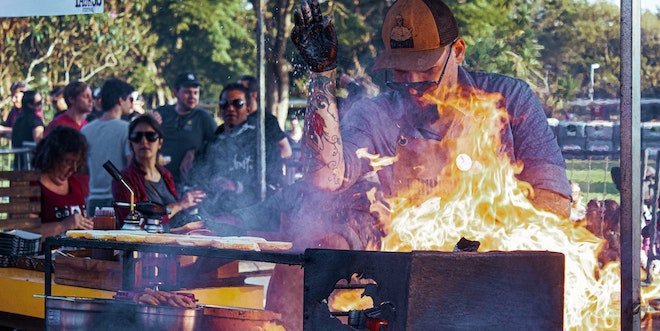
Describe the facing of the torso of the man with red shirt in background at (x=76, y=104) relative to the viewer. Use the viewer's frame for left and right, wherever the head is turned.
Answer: facing the viewer and to the right of the viewer

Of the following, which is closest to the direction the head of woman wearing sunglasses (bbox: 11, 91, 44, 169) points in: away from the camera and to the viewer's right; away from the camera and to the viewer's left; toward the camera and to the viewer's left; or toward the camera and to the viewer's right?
toward the camera and to the viewer's right

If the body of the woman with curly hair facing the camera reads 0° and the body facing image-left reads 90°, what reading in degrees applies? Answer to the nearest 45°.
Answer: approximately 315°

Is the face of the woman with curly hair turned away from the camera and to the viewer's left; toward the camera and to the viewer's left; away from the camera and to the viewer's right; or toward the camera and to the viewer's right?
toward the camera and to the viewer's right

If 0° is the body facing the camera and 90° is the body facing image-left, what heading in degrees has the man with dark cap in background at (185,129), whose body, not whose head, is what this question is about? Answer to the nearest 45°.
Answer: approximately 0°

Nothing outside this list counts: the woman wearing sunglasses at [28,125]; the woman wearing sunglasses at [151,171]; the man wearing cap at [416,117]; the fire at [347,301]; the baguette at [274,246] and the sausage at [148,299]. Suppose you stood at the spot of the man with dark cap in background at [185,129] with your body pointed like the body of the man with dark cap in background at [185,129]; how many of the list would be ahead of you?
5

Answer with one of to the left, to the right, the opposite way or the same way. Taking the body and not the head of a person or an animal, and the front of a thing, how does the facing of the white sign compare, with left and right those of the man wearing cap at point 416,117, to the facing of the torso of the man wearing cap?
the same way
